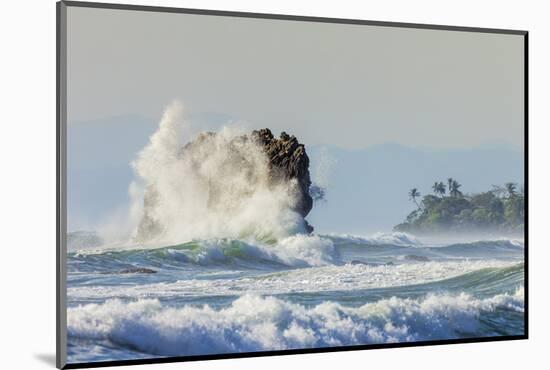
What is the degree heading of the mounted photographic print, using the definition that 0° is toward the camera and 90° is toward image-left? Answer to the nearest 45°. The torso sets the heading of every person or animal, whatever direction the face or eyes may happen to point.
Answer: approximately 315°
